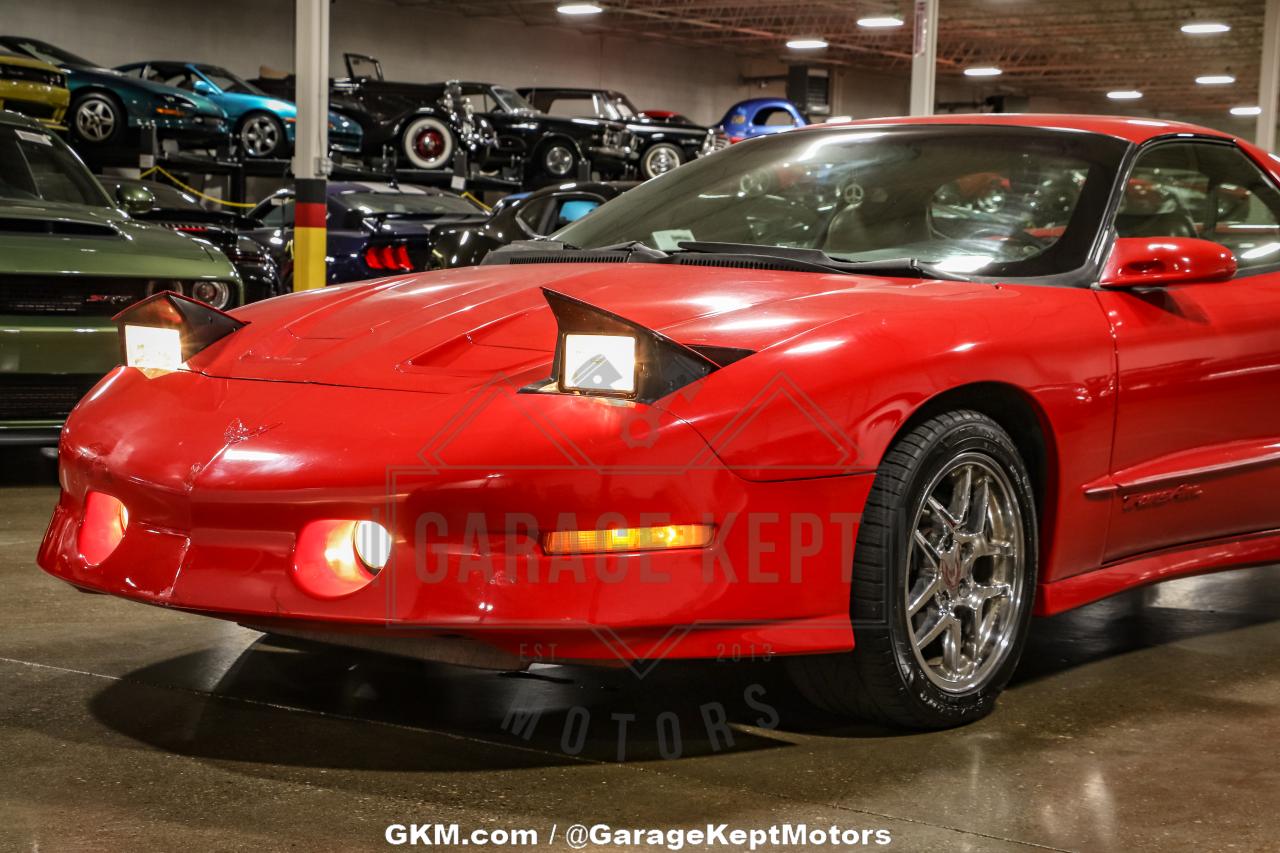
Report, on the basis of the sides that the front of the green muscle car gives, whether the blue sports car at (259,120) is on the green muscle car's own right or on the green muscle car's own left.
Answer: on the green muscle car's own left

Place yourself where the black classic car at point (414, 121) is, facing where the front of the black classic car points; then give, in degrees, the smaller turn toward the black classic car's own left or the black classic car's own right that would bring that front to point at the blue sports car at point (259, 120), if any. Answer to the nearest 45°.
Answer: approximately 135° to the black classic car's own right

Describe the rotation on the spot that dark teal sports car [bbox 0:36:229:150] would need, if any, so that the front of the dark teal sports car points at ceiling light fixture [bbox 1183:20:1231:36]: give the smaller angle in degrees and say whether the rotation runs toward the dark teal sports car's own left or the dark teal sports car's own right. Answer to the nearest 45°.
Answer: approximately 45° to the dark teal sports car's own left

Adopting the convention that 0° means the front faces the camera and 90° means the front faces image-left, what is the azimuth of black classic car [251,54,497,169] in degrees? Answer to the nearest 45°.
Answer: approximately 315°

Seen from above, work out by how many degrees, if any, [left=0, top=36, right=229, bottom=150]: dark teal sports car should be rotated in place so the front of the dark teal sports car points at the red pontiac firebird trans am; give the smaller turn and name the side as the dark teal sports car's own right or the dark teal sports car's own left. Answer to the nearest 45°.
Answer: approximately 45° to the dark teal sports car's own right

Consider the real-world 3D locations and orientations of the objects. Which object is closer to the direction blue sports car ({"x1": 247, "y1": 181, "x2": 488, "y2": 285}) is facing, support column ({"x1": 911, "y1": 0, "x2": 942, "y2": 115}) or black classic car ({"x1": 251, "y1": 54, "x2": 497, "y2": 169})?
the black classic car

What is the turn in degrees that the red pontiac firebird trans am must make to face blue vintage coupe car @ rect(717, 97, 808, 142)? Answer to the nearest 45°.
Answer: approximately 135° to its right
